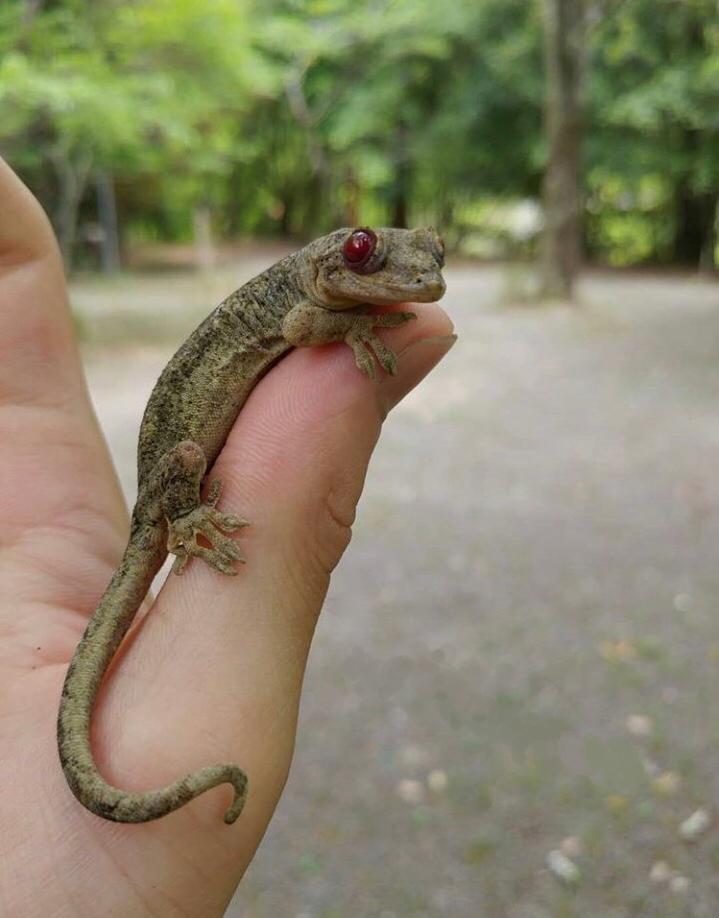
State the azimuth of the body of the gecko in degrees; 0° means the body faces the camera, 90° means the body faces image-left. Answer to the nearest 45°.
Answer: approximately 270°

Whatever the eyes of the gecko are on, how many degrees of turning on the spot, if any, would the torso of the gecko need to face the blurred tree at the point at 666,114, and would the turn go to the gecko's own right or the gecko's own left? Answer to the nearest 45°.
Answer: approximately 45° to the gecko's own left

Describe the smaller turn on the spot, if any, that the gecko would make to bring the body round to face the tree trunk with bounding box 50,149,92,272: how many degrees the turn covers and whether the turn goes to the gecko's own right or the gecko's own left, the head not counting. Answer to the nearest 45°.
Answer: approximately 90° to the gecko's own left

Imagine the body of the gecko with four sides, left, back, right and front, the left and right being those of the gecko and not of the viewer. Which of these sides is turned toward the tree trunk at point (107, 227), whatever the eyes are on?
left

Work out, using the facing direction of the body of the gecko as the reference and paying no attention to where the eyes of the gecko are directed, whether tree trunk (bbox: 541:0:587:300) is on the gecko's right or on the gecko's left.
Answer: on the gecko's left

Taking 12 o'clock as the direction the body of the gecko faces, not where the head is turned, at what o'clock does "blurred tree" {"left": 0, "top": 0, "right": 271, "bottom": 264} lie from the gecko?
The blurred tree is roughly at 9 o'clock from the gecko.
